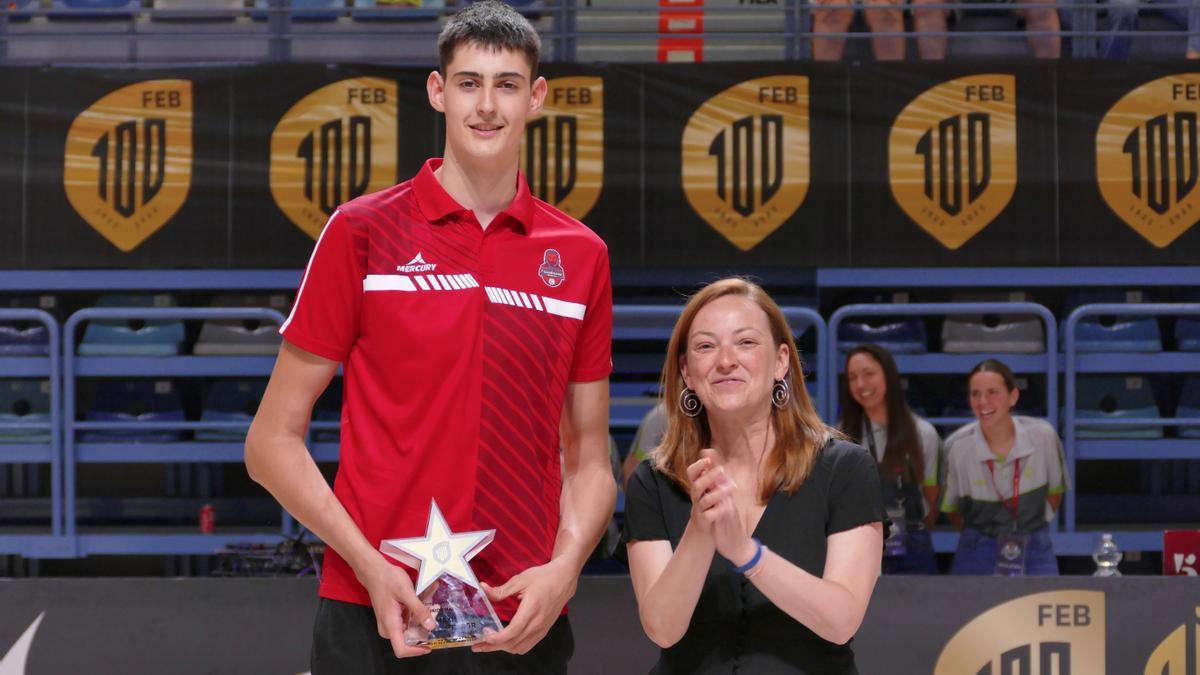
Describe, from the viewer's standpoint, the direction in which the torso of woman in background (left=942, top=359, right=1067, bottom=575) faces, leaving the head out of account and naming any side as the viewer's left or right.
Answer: facing the viewer

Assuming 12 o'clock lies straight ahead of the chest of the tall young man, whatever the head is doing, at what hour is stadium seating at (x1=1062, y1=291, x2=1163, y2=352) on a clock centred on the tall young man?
The stadium seating is roughly at 7 o'clock from the tall young man.

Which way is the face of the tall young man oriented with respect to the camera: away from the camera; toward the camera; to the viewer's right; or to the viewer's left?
toward the camera

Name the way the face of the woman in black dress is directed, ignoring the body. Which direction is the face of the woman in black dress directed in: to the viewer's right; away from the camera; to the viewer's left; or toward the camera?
toward the camera

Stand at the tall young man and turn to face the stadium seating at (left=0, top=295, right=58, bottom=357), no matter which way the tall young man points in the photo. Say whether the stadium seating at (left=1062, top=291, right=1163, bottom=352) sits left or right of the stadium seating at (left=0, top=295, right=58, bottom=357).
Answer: right

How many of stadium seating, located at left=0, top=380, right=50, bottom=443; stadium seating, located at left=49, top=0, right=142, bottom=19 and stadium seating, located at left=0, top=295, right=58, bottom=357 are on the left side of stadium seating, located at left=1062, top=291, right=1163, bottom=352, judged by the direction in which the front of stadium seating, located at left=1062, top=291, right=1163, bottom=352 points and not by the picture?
0

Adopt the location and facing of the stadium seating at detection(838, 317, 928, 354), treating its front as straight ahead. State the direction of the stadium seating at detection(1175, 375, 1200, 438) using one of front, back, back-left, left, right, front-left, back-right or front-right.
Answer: left

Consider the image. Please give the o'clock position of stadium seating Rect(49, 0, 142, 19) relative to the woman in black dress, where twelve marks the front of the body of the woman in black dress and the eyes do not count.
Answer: The stadium seating is roughly at 5 o'clock from the woman in black dress.

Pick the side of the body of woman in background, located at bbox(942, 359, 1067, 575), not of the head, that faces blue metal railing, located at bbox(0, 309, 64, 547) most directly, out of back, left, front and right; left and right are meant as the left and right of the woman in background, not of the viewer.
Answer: right

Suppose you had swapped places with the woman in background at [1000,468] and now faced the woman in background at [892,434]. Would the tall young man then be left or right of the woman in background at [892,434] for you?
left

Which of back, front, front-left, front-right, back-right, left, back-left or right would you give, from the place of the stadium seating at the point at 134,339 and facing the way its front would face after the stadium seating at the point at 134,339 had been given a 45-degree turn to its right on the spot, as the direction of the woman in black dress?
front-left

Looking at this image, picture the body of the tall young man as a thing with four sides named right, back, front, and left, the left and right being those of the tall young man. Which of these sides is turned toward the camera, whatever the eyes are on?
front

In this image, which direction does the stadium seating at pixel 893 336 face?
toward the camera

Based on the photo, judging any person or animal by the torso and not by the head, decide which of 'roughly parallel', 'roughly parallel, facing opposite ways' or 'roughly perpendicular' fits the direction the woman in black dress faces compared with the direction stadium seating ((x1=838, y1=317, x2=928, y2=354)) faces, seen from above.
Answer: roughly parallel

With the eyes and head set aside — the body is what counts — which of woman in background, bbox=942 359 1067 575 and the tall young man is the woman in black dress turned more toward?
the tall young man

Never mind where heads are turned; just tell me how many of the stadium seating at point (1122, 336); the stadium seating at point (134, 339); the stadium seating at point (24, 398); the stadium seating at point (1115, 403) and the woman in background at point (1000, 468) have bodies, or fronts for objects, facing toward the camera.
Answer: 5

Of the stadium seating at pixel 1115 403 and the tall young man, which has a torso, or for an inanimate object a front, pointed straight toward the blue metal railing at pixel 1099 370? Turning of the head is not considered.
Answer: the stadium seating

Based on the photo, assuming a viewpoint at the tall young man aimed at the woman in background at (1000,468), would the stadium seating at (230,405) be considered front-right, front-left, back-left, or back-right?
front-left
